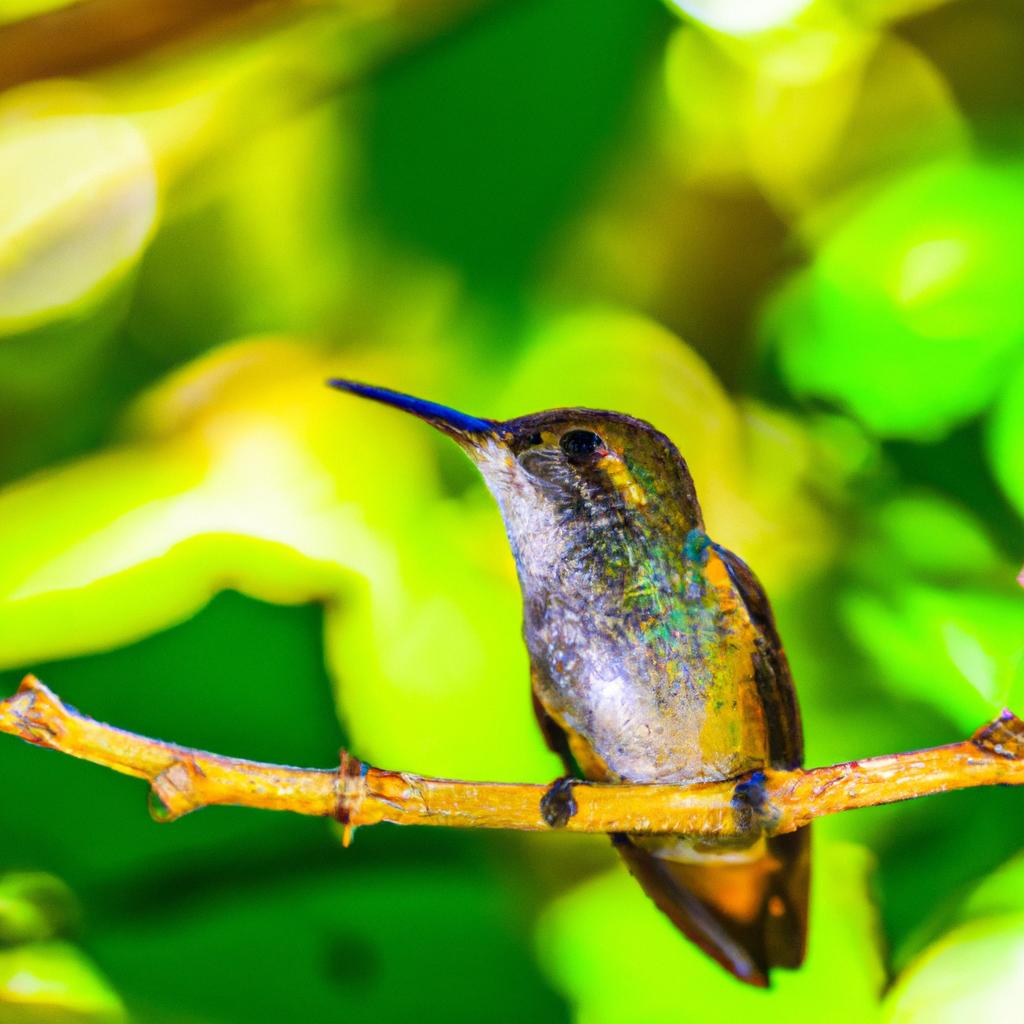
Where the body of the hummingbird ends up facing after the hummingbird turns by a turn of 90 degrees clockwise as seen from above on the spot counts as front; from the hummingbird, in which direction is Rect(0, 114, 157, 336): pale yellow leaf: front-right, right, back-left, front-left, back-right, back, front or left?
front
